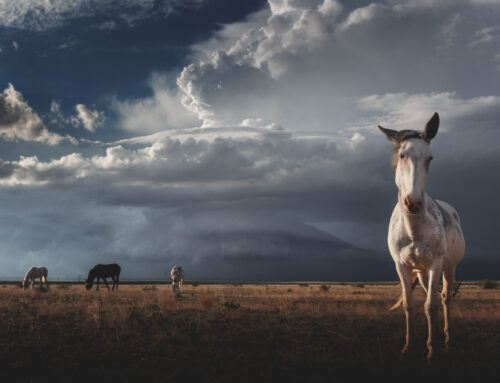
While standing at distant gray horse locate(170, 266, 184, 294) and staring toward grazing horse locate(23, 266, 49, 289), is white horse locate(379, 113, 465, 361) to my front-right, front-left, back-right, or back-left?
back-left

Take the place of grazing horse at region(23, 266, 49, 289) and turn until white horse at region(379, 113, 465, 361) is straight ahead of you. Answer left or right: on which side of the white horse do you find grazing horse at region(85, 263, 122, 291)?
left

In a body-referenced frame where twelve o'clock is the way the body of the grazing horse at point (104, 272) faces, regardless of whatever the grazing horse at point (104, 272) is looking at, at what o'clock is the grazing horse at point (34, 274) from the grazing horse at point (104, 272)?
the grazing horse at point (34, 274) is roughly at 1 o'clock from the grazing horse at point (104, 272).

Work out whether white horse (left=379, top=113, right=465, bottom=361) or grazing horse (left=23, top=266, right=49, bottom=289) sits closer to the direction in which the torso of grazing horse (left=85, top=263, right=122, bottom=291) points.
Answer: the grazing horse

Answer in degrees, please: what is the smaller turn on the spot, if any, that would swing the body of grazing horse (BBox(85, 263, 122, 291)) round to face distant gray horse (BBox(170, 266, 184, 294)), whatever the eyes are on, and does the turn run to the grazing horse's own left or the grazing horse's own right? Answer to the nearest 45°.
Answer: approximately 135° to the grazing horse's own left

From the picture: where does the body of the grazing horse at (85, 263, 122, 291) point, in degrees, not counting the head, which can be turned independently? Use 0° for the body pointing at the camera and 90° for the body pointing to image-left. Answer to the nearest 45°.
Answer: approximately 90°

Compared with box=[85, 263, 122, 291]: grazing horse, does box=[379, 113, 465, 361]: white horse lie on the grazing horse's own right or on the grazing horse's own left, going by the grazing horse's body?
on the grazing horse's own left
